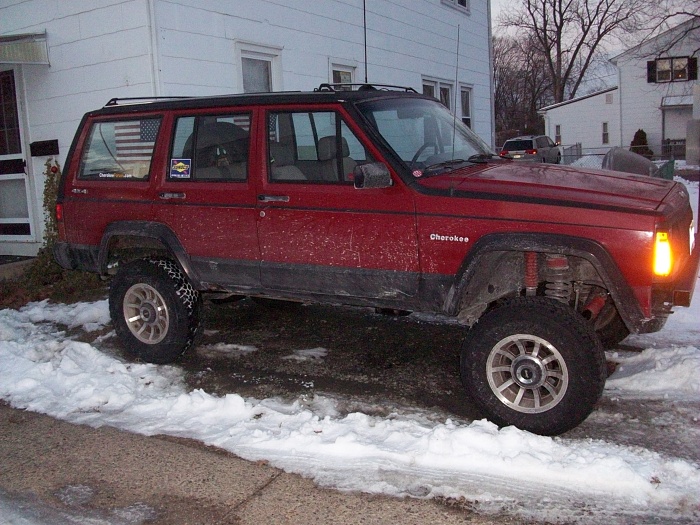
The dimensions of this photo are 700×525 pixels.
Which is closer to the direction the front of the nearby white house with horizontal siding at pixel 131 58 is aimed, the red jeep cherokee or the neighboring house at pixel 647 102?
the red jeep cherokee

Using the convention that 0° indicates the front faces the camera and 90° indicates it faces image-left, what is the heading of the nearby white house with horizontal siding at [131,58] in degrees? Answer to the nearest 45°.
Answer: approximately 45°

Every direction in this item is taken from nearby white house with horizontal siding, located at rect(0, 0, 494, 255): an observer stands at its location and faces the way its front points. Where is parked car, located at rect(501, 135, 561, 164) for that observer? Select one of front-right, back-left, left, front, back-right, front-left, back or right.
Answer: back

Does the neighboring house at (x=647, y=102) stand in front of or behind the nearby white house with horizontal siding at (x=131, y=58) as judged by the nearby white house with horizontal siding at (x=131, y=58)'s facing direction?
behind

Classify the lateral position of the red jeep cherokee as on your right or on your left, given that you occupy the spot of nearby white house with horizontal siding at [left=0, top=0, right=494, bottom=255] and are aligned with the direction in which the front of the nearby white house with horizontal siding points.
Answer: on your left
